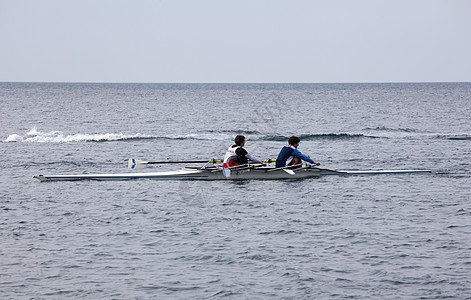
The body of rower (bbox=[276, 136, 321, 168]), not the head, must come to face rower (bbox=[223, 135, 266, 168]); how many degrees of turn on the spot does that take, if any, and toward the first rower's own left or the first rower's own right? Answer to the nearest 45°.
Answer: approximately 180°

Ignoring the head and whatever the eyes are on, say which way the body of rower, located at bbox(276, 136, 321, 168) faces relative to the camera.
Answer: to the viewer's right

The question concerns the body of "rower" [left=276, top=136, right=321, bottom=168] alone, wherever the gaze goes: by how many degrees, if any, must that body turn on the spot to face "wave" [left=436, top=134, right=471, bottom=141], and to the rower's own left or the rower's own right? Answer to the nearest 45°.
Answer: approximately 45° to the rower's own left

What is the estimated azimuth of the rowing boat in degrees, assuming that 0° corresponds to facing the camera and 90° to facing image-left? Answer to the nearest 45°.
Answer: approximately 90°

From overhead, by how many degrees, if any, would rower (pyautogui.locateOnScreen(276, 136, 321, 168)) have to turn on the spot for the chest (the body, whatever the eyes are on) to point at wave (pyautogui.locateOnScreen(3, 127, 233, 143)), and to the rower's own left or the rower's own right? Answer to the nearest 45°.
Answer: approximately 135° to the rower's own left

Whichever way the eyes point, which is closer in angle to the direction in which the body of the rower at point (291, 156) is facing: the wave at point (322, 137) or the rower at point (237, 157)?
the wave
